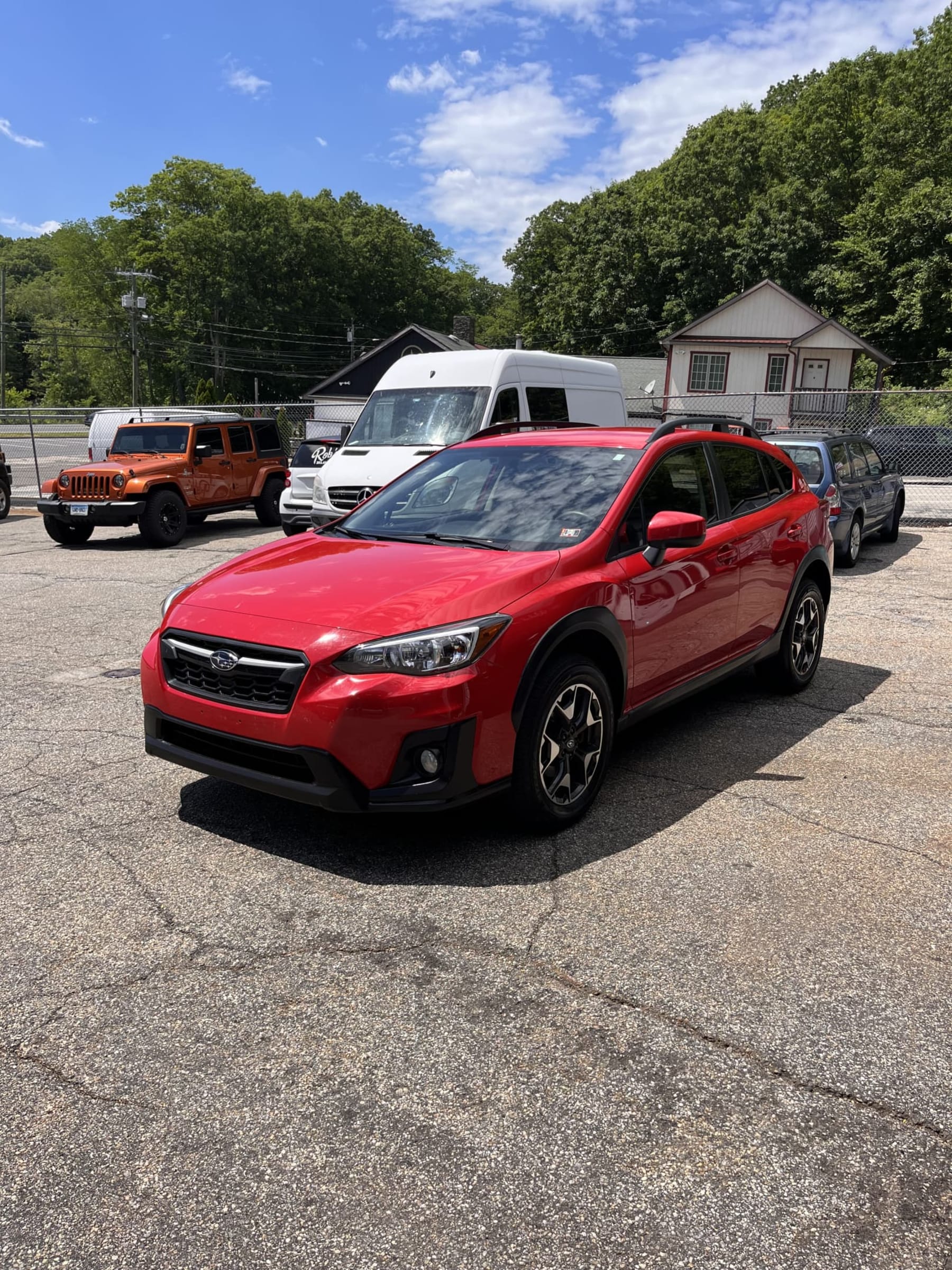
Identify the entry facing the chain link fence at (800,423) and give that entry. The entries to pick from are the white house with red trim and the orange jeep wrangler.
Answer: the white house with red trim

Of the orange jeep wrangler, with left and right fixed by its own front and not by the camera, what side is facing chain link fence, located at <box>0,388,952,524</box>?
back

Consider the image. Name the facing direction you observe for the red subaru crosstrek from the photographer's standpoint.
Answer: facing the viewer and to the left of the viewer

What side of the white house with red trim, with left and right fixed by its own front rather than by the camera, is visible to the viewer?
front

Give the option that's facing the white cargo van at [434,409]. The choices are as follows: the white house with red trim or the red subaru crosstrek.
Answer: the white house with red trim

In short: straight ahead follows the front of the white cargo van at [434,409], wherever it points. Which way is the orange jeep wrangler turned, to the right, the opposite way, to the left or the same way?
the same way

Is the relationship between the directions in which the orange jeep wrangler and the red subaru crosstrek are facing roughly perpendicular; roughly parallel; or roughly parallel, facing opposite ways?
roughly parallel

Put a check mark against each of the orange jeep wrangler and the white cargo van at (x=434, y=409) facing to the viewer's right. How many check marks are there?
0

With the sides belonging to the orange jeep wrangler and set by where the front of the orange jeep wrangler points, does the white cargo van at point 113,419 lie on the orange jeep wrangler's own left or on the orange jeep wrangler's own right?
on the orange jeep wrangler's own right

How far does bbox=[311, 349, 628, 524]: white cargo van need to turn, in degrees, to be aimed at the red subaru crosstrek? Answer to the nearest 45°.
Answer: approximately 45° to its left

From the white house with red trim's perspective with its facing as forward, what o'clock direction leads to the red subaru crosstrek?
The red subaru crosstrek is roughly at 12 o'clock from the white house with red trim.

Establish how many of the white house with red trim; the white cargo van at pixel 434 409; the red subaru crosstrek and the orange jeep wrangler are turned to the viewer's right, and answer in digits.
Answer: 0

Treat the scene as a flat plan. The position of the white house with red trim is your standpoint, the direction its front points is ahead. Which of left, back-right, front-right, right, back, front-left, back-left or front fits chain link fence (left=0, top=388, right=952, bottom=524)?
front

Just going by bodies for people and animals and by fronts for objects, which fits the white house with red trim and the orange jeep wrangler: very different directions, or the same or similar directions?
same or similar directions

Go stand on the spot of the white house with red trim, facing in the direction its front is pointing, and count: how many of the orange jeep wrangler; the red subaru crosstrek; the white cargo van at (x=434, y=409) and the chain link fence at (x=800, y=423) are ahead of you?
4
